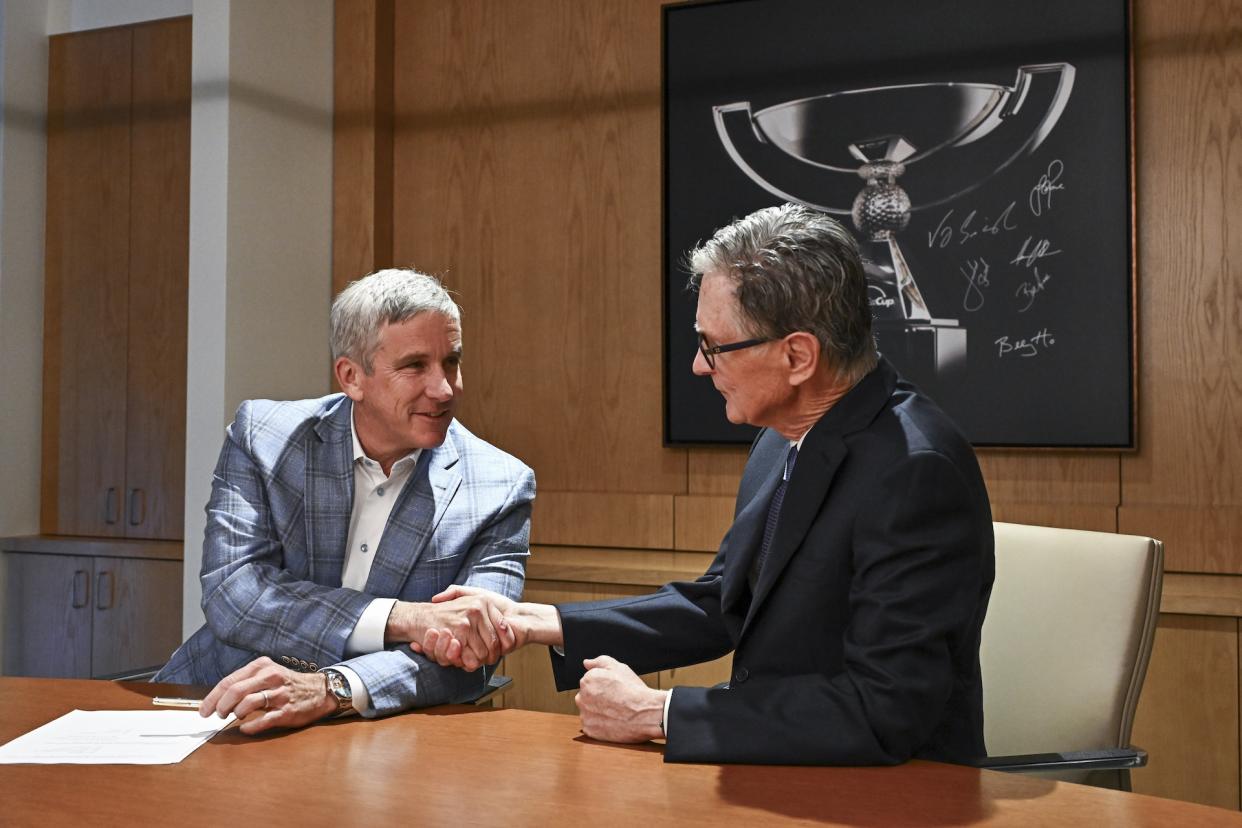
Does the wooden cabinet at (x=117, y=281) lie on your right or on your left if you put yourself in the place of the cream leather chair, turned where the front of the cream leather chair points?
on your right

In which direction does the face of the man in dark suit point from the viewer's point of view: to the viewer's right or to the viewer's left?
to the viewer's left

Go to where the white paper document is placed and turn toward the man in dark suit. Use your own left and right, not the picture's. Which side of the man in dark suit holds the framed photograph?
left

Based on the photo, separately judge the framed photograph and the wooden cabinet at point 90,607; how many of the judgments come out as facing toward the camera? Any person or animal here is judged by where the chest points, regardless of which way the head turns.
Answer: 2

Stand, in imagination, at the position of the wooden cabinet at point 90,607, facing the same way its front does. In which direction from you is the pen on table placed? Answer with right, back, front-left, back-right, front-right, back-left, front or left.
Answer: front

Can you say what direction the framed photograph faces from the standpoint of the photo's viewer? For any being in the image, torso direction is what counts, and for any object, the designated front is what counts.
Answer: facing the viewer

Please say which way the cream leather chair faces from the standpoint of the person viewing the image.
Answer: facing the viewer and to the left of the viewer

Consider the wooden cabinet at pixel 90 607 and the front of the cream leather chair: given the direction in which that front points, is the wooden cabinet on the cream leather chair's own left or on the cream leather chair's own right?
on the cream leather chair's own right

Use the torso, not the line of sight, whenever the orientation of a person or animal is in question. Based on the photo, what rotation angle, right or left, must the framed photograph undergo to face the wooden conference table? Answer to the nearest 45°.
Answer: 0° — it already faces it

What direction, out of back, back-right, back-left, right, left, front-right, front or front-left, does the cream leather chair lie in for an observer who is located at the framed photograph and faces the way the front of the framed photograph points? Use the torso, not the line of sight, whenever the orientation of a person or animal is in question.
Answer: front

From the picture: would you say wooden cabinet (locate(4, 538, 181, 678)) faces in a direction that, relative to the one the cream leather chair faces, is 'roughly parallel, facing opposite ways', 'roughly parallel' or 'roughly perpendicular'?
roughly perpendicular

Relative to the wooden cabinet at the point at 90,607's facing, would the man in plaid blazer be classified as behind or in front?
in front

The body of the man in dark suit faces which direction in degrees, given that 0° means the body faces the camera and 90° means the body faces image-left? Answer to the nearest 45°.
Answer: approximately 45°

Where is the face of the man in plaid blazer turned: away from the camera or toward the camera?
toward the camera
